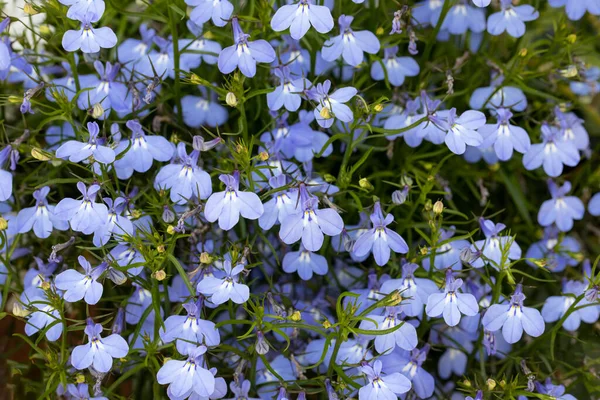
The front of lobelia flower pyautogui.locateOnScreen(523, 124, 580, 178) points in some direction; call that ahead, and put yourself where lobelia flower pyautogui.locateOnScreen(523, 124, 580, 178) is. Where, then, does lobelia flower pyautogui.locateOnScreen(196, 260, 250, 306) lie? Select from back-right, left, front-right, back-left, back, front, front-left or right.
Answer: front-right

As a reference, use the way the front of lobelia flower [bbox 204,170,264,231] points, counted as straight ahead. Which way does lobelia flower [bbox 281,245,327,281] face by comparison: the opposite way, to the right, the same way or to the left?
the same way

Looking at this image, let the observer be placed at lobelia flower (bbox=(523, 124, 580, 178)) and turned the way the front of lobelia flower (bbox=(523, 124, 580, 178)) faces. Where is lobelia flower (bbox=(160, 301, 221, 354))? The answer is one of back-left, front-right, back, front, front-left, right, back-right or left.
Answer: front-right

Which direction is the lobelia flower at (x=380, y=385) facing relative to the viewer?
toward the camera

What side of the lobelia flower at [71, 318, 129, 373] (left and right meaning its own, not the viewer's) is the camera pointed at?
front

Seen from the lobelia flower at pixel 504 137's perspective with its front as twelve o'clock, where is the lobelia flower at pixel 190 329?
the lobelia flower at pixel 190 329 is roughly at 1 o'clock from the lobelia flower at pixel 504 137.

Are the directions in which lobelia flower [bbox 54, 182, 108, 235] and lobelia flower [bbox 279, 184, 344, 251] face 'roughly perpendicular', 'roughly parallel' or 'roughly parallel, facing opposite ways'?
roughly parallel

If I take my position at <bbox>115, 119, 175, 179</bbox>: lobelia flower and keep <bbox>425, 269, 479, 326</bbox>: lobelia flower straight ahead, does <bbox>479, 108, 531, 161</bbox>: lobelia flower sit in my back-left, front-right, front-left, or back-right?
front-left

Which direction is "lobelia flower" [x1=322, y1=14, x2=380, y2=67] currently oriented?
toward the camera

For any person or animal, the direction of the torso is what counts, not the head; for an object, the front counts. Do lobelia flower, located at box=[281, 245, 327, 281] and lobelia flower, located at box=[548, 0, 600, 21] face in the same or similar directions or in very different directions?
same or similar directions

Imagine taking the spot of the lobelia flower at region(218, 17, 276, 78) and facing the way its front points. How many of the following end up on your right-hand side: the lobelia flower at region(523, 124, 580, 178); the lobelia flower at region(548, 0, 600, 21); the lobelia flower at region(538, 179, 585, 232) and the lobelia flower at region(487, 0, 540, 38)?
0

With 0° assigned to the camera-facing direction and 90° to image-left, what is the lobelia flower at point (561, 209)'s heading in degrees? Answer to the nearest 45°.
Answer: approximately 0°

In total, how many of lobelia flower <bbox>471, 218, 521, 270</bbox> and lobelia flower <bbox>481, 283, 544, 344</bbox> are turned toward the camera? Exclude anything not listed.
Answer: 2
